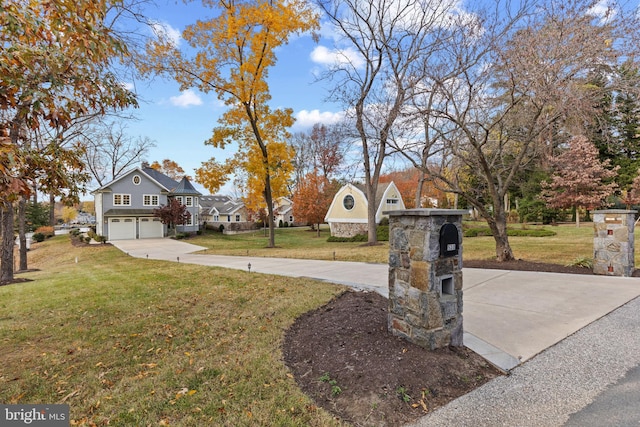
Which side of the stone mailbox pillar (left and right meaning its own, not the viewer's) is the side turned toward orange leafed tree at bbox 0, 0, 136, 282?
right

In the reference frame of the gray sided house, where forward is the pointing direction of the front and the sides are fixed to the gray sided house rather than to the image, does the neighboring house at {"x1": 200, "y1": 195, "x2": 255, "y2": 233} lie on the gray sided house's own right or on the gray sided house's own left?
on the gray sided house's own left

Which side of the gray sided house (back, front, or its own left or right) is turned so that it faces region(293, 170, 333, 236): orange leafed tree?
left

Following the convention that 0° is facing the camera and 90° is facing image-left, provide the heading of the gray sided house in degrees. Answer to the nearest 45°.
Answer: approximately 0°
